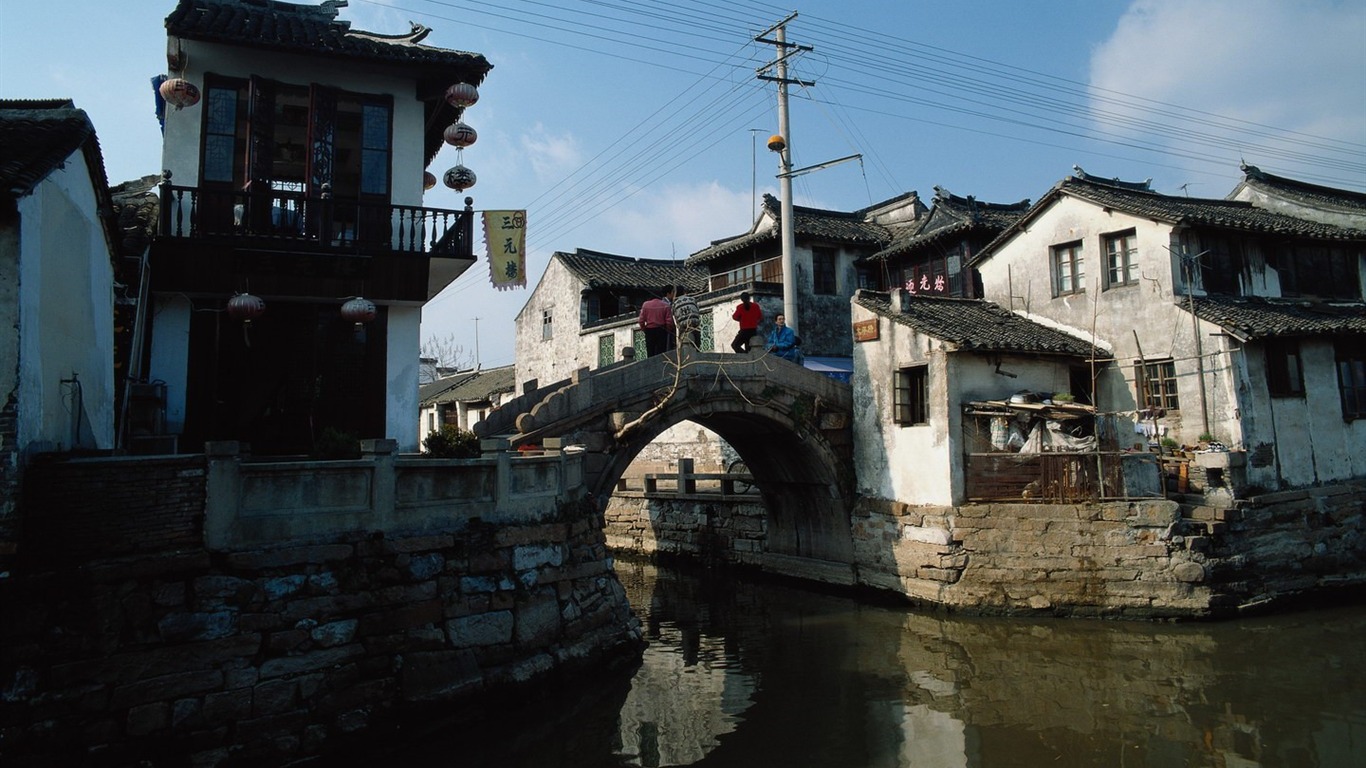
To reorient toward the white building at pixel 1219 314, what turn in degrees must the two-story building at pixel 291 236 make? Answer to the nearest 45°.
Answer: approximately 90° to its left

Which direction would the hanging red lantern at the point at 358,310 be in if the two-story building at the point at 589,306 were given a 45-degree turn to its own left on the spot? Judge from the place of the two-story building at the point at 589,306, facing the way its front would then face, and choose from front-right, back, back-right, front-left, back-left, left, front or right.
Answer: right

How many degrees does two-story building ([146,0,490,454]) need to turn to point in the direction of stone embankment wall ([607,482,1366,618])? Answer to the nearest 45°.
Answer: approximately 90° to its left

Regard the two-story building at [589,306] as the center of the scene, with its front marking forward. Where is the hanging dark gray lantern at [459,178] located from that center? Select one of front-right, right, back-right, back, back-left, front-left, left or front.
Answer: front-right

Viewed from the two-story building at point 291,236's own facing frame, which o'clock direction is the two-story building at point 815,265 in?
the two-story building at point 815,265 is roughly at 8 o'clock from the two-story building at point 291,236.

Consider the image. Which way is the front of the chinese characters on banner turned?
toward the camera

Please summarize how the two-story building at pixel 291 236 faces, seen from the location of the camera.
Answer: facing the viewer

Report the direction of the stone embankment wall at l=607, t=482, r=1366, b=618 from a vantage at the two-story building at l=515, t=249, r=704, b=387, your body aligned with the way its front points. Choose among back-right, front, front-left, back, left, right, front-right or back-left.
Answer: front

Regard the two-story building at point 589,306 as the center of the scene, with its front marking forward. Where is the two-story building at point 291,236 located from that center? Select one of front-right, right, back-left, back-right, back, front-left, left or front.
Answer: front-right

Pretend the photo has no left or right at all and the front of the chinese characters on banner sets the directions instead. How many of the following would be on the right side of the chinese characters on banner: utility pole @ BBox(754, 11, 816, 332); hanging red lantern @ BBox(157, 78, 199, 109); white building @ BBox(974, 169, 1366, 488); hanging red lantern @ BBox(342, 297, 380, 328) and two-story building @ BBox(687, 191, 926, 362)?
2

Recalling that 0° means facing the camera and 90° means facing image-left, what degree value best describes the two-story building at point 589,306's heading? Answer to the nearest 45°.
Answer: approximately 315°

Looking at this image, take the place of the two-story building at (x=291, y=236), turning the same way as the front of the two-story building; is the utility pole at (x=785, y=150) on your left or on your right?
on your left
